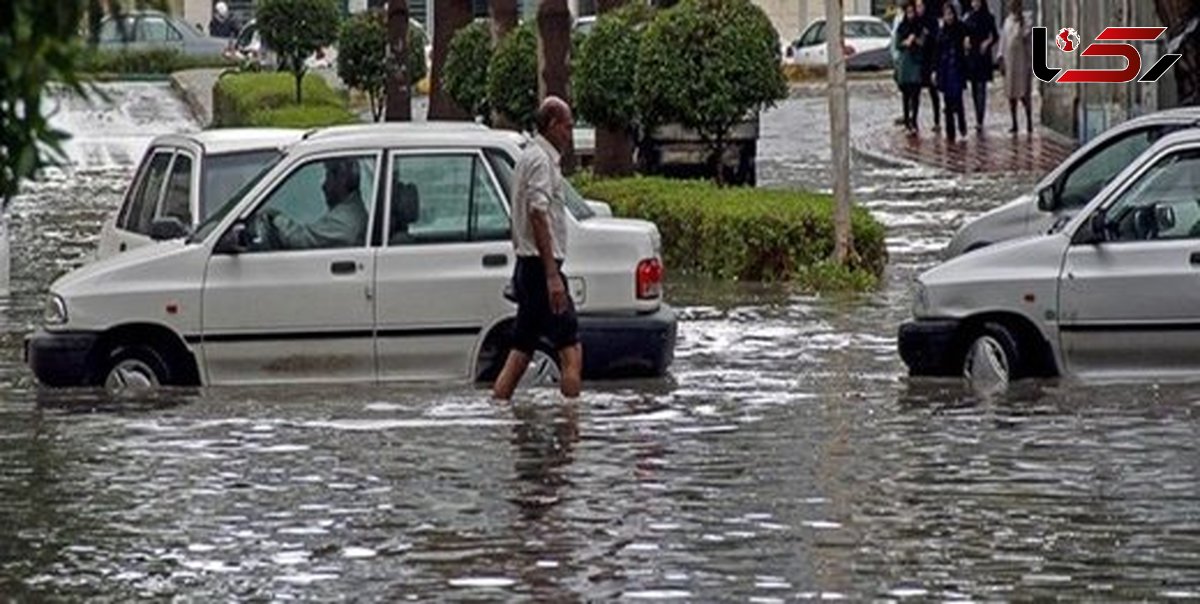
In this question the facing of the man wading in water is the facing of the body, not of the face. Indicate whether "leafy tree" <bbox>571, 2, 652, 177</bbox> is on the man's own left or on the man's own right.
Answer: on the man's own left

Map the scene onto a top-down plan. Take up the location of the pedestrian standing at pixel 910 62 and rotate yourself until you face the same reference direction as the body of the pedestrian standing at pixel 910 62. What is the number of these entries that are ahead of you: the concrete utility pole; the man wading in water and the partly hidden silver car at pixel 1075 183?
3

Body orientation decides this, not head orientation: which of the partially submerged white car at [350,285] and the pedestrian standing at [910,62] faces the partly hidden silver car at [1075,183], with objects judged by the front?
the pedestrian standing

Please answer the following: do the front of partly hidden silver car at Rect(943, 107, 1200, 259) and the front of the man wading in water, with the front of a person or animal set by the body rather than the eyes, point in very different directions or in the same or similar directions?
very different directions

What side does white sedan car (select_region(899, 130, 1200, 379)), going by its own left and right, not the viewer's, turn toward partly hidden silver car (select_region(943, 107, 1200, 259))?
right

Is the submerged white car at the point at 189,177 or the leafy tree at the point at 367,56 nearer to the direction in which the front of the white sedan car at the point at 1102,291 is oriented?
the submerged white car

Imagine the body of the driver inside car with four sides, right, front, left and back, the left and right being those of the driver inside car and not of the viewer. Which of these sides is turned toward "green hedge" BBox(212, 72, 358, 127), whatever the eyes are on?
right

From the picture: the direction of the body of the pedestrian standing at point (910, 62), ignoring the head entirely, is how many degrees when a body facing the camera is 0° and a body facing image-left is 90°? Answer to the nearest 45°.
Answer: approximately 0°

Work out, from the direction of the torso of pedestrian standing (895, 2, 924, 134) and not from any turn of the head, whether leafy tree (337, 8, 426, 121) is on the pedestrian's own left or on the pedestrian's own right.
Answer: on the pedestrian's own right

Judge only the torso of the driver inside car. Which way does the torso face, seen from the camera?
to the viewer's left

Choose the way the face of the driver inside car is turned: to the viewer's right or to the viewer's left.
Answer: to the viewer's left

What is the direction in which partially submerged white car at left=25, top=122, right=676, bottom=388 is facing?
to the viewer's left

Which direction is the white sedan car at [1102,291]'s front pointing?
to the viewer's left

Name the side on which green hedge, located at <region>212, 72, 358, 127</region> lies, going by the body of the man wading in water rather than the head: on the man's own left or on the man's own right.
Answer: on the man's own left

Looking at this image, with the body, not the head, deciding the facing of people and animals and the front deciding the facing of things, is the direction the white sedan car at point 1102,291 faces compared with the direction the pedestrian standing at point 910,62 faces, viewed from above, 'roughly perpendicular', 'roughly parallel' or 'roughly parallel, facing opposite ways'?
roughly perpendicular
